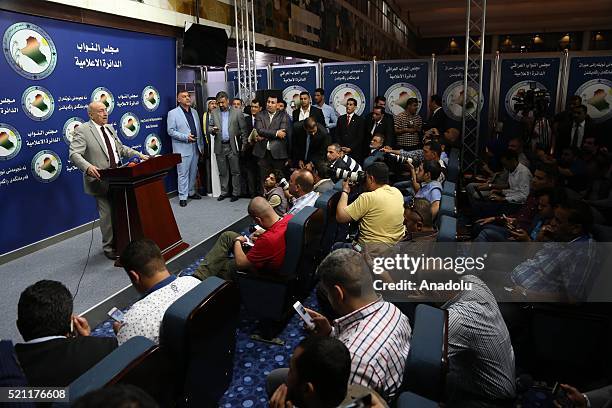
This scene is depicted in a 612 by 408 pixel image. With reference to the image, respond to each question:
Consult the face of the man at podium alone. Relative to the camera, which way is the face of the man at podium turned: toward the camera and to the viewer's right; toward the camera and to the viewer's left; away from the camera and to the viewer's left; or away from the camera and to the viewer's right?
toward the camera and to the viewer's right

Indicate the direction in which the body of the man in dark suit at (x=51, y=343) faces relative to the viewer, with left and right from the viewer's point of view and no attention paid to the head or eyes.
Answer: facing away from the viewer and to the left of the viewer

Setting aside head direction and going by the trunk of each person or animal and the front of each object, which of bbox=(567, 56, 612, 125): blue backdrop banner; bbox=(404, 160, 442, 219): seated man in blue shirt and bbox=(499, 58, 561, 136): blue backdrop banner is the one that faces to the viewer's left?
the seated man in blue shirt

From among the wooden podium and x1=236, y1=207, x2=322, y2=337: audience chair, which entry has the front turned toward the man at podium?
the audience chair

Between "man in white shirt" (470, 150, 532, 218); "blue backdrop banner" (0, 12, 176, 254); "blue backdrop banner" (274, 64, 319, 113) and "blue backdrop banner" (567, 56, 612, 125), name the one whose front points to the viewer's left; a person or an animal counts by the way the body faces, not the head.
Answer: the man in white shirt

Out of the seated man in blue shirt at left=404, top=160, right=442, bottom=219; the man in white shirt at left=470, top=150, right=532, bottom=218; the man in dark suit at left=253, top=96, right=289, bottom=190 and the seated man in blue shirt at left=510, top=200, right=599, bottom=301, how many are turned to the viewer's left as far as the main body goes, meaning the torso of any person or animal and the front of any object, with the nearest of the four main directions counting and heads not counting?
3

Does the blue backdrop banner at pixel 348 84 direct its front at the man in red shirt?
yes

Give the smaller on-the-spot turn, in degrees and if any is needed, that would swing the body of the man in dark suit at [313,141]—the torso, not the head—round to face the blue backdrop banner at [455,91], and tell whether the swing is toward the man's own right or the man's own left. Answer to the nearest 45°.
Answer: approximately 135° to the man's own left

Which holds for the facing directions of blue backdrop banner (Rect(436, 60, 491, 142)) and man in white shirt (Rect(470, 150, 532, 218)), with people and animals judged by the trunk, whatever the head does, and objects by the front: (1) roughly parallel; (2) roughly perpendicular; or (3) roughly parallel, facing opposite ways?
roughly perpendicular

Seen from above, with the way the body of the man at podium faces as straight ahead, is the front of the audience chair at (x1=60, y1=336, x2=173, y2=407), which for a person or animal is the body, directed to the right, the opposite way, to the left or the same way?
the opposite way
